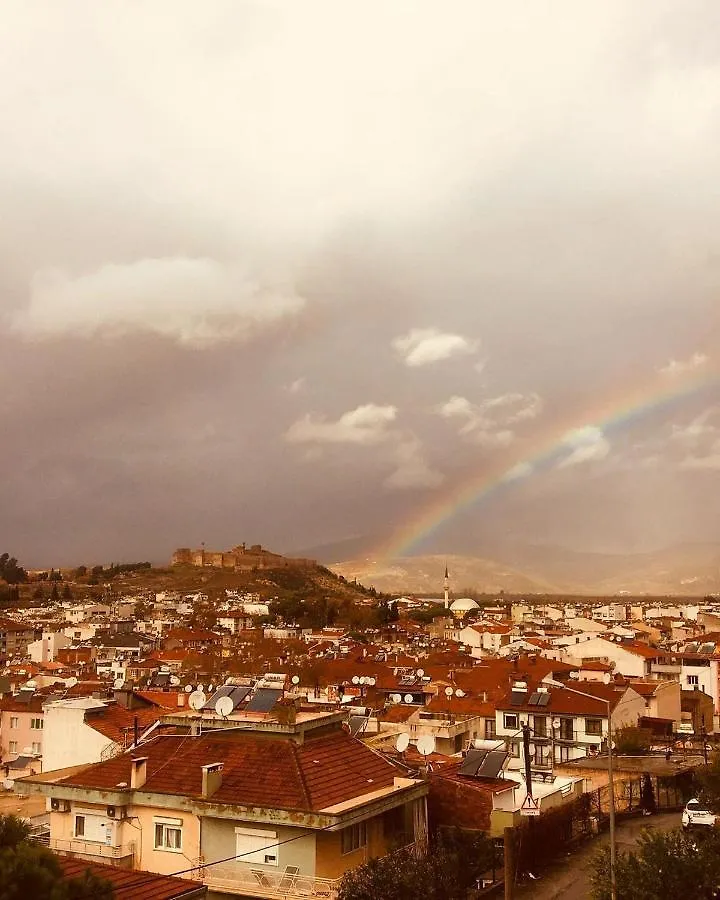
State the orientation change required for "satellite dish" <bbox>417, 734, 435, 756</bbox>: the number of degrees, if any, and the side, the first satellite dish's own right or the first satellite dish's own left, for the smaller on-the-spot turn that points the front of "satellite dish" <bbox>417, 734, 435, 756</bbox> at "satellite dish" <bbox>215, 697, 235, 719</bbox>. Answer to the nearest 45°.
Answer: approximately 45° to the first satellite dish's own right

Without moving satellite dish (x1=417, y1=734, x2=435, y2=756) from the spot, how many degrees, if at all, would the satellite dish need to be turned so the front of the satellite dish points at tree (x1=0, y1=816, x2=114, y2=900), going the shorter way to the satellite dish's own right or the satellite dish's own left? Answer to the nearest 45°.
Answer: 0° — it already faces it

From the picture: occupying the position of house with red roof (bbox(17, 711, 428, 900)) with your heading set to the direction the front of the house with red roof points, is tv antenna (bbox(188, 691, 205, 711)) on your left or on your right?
on your right

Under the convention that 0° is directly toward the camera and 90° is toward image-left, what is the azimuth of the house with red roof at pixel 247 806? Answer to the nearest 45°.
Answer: approximately 45°

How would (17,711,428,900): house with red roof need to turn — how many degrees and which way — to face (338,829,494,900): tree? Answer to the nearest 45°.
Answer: approximately 90° to its left

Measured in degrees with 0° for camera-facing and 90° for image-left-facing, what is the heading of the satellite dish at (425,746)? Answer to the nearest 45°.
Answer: approximately 0°

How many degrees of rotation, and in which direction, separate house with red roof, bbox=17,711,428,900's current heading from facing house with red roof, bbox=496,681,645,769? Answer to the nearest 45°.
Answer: approximately 180°

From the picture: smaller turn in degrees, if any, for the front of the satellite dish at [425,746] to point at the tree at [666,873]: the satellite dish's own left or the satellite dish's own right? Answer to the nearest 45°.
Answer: approximately 45° to the satellite dish's own left
